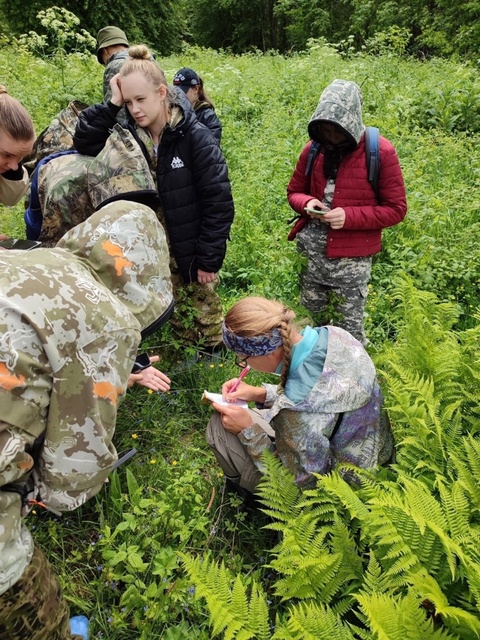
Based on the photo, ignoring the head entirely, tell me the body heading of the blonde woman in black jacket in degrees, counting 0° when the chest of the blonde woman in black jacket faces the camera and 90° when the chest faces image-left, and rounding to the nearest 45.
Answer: approximately 45°

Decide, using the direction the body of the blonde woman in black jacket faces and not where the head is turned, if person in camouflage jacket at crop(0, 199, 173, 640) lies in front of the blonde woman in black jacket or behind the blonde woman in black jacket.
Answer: in front

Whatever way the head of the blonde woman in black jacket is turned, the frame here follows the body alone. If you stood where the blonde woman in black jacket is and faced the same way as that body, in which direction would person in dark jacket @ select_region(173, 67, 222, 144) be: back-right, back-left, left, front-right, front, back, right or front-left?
back-right

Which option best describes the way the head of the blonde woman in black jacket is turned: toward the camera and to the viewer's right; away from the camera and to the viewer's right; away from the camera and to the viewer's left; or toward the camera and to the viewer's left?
toward the camera and to the viewer's left

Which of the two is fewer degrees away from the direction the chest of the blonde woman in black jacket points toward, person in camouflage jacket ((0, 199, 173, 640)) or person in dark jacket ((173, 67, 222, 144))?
the person in camouflage jacket
